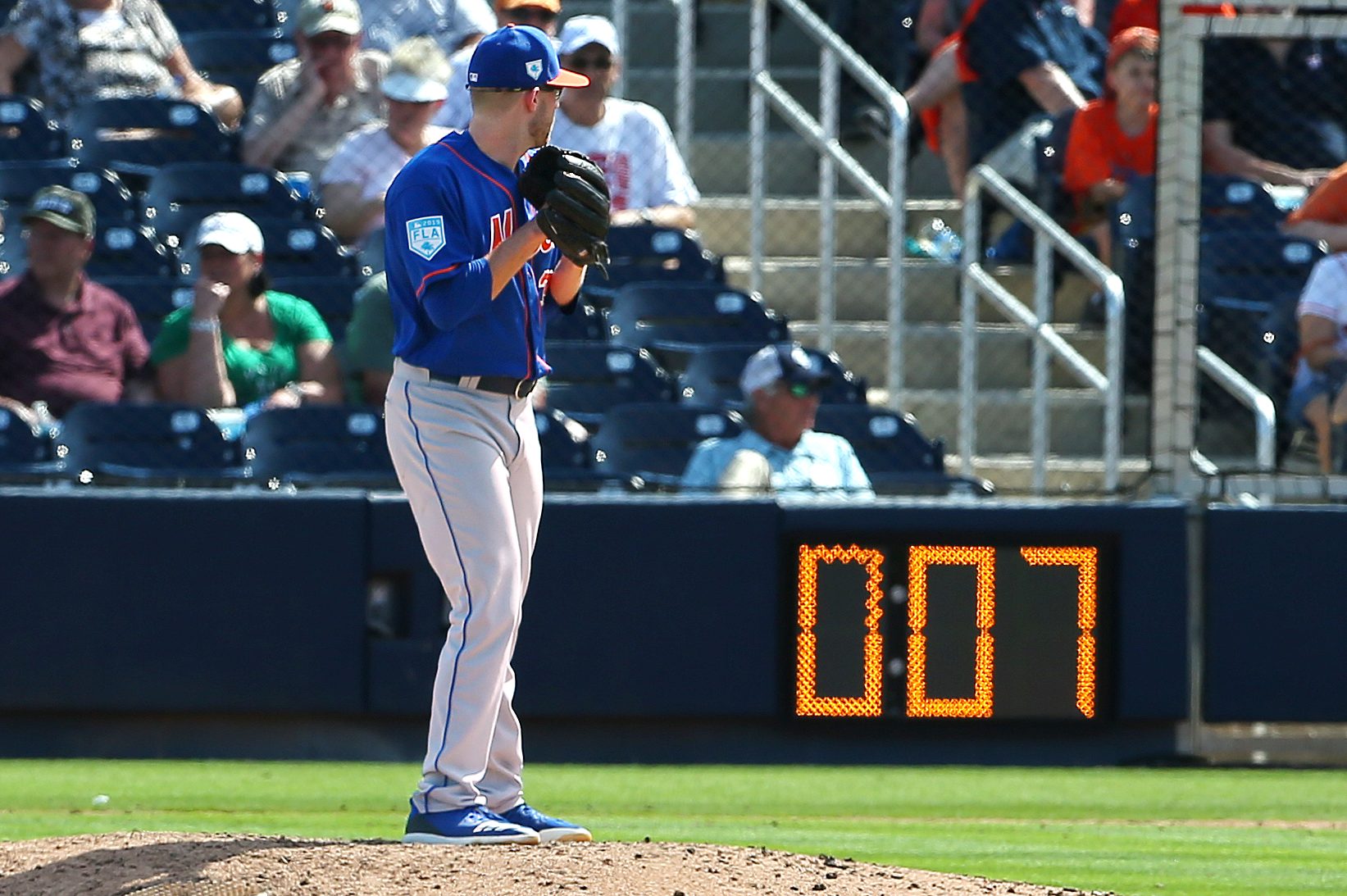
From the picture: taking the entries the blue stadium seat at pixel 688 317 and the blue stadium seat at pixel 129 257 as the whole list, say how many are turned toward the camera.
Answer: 2

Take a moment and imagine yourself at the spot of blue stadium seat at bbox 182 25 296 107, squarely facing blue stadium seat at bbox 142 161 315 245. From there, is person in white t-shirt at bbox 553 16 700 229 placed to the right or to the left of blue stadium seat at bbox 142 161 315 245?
left

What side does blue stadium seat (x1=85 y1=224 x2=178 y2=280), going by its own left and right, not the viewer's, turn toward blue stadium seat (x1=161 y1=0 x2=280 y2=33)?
back

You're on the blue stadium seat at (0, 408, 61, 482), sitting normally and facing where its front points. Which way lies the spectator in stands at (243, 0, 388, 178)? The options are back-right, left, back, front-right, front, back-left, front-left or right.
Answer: back-left

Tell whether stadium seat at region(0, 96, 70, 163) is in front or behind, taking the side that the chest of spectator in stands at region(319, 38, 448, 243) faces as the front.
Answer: behind
